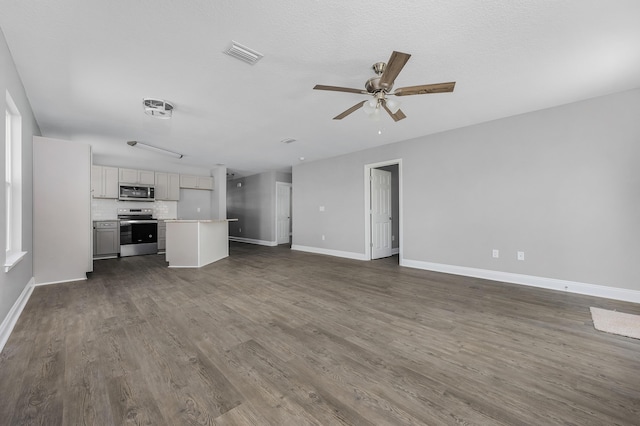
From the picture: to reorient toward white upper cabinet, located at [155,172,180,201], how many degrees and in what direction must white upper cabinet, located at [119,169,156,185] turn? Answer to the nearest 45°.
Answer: approximately 90° to its left

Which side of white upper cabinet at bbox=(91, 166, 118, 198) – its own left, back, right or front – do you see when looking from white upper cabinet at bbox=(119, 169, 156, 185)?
left

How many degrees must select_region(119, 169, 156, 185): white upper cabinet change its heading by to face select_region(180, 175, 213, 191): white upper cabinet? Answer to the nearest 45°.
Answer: approximately 90° to its left

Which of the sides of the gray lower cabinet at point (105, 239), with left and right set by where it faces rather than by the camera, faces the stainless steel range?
left
